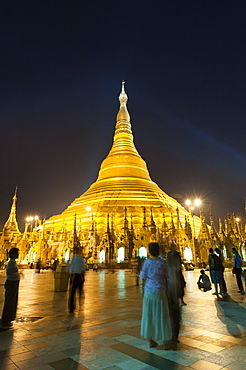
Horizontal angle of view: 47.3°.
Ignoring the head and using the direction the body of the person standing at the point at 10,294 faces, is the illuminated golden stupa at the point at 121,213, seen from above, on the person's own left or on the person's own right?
on the person's own left

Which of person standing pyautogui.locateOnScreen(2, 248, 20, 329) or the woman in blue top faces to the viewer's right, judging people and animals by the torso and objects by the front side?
the person standing

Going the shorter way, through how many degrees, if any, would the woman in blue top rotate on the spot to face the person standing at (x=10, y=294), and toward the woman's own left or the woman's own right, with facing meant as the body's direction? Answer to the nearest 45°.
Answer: approximately 45° to the woman's own left

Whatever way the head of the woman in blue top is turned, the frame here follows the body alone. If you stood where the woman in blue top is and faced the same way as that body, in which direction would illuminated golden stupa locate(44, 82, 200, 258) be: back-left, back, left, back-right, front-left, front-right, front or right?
front

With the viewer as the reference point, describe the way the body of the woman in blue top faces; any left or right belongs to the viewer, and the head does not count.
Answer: facing away from the viewer

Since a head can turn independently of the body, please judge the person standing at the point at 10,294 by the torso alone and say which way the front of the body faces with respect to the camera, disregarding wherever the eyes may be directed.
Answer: to the viewer's right

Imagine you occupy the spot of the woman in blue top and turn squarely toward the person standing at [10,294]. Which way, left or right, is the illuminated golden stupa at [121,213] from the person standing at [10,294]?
right

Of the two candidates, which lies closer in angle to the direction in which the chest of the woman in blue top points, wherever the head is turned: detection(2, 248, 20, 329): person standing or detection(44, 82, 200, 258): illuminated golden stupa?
the illuminated golden stupa
